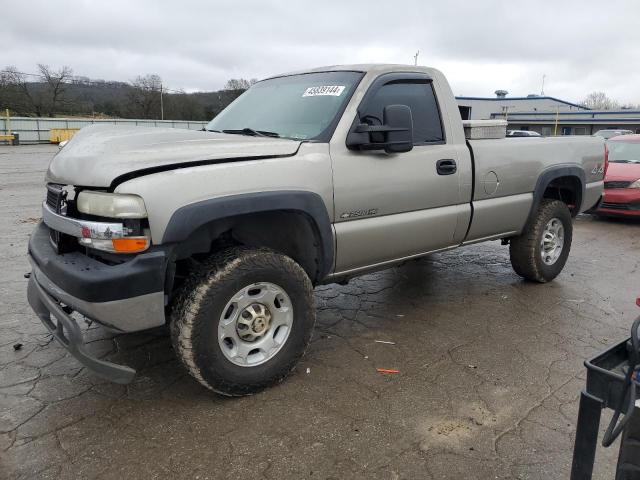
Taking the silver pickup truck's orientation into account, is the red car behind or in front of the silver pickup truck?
behind

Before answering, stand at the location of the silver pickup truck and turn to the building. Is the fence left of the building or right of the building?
left

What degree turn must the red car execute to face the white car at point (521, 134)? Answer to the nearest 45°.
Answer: approximately 135° to its right

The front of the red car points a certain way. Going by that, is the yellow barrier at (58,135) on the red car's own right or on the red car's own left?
on the red car's own right

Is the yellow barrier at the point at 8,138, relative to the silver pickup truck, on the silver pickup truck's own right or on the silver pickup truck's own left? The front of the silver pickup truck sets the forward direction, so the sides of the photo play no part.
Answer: on the silver pickup truck's own right

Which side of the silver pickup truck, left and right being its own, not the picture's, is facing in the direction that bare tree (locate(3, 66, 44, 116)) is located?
right

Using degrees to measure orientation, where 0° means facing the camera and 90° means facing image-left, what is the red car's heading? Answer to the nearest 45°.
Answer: approximately 0°

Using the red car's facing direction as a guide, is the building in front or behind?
behind

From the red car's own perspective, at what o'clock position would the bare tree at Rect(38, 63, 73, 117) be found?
The bare tree is roughly at 4 o'clock from the red car.

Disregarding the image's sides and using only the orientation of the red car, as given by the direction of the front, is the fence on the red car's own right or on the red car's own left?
on the red car's own right
